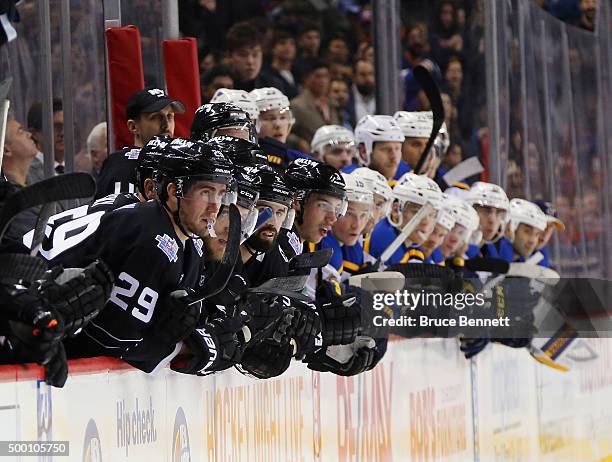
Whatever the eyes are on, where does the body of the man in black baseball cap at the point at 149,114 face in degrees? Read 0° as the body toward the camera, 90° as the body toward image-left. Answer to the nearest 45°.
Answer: approximately 315°

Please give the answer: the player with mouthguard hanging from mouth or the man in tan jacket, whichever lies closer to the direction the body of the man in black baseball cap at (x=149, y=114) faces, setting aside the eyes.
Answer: the player with mouthguard hanging from mouth

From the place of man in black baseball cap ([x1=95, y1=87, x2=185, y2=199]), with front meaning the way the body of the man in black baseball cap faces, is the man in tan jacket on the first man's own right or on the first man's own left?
on the first man's own left
